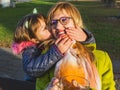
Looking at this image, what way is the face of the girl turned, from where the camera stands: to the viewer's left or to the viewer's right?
to the viewer's right

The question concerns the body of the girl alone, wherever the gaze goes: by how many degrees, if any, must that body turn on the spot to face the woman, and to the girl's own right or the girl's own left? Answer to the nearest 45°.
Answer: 0° — they already face them

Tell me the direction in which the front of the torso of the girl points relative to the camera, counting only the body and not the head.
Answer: to the viewer's right
